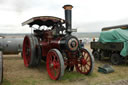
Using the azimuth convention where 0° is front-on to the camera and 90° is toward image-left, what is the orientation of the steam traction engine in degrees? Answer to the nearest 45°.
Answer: approximately 315°

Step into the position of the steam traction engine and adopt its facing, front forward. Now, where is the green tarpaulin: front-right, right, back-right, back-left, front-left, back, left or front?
left
